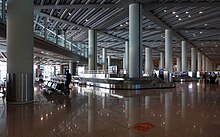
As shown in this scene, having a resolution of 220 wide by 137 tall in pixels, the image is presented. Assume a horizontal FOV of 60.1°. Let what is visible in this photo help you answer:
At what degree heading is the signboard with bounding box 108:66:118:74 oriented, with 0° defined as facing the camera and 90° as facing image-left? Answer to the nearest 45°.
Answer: approximately 0°

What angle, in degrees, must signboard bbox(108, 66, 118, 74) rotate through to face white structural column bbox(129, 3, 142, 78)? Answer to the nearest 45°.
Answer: approximately 45° to its left

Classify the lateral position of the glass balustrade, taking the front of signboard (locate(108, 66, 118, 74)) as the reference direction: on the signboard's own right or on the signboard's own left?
on the signboard's own right

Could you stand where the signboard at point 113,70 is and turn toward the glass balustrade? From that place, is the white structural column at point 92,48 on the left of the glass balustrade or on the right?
right

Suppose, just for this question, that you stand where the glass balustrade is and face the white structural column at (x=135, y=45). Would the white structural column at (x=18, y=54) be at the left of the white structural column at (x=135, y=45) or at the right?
right

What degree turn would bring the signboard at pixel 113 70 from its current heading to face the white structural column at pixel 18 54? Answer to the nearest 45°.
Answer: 0° — it already faces it

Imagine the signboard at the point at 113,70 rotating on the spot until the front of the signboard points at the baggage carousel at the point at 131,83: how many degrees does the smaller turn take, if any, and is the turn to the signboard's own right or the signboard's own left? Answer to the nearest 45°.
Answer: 0° — it already faces it
